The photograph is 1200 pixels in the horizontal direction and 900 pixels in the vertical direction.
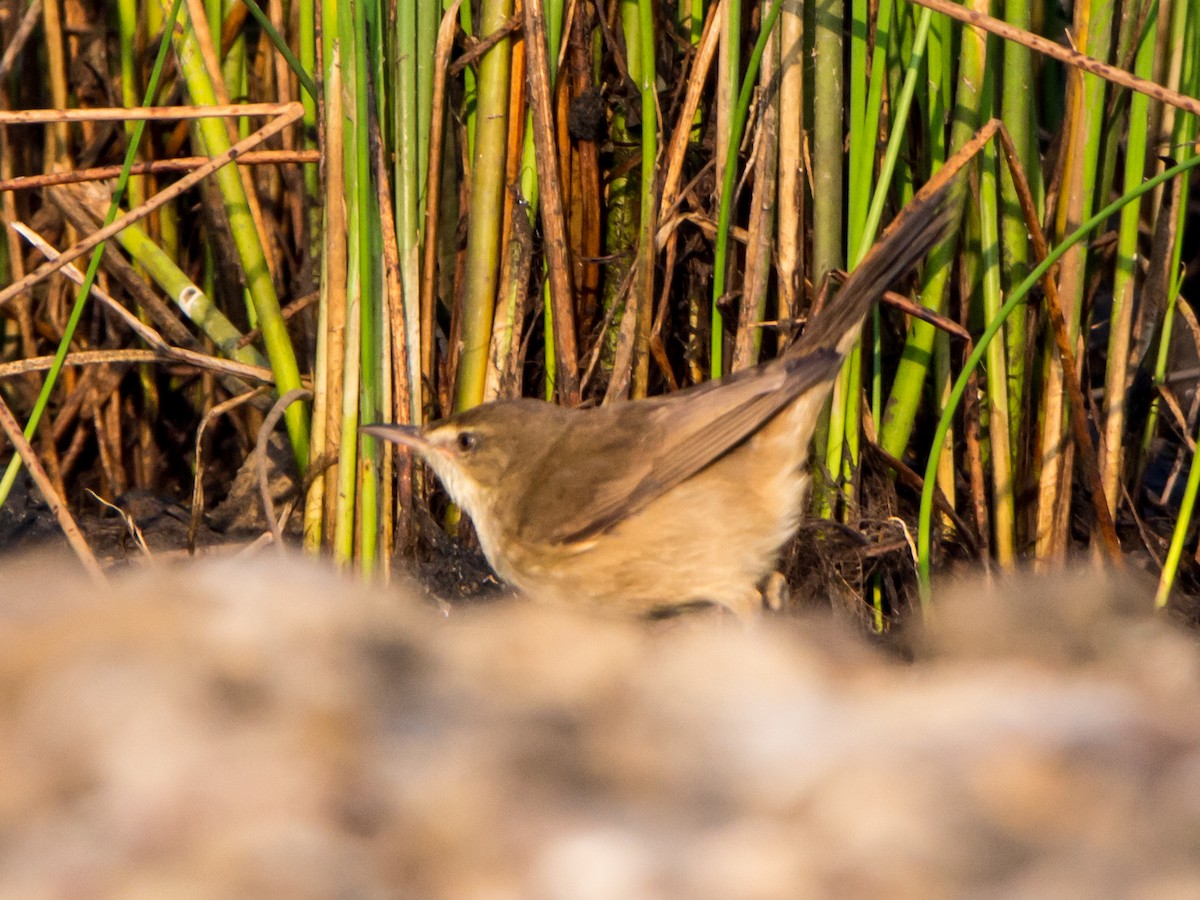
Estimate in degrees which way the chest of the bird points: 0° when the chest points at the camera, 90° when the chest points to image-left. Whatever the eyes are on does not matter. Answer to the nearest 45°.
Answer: approximately 90°
